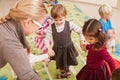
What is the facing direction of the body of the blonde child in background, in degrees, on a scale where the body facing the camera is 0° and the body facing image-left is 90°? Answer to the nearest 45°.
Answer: approximately 315°

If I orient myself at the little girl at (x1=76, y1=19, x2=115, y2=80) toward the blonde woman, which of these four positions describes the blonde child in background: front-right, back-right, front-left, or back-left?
back-right

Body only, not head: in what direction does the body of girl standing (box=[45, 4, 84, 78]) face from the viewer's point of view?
toward the camera

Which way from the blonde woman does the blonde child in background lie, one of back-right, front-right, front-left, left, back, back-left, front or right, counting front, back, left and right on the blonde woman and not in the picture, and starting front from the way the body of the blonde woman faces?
front-left

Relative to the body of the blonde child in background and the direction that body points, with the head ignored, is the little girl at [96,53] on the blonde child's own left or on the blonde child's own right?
on the blonde child's own right

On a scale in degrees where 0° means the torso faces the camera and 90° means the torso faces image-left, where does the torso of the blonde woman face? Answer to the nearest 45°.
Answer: approximately 270°

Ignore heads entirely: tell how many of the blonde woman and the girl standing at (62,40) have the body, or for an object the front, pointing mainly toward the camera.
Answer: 1

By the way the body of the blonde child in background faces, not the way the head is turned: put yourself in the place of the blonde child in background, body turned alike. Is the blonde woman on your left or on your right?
on your right

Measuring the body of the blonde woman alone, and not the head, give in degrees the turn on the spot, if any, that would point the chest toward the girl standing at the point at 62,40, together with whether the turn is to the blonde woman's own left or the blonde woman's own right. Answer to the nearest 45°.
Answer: approximately 45° to the blonde woman's own left

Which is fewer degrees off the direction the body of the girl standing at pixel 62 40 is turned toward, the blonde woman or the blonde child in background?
the blonde woman

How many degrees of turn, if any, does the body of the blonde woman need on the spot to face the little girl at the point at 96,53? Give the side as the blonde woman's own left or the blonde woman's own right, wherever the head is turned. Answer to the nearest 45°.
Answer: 0° — they already face them

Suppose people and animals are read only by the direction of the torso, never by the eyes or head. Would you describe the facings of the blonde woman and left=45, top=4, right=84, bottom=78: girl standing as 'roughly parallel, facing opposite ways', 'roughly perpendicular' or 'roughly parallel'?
roughly perpendicular

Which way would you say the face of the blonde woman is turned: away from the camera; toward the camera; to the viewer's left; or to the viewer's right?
to the viewer's right
